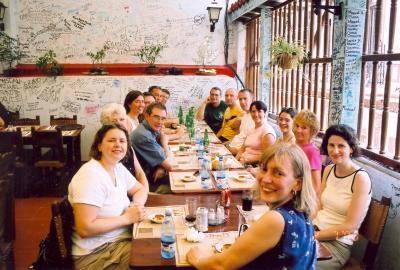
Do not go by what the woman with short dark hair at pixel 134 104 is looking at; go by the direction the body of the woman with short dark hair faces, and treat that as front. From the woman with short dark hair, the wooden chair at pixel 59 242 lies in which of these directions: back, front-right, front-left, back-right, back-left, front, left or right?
front-right

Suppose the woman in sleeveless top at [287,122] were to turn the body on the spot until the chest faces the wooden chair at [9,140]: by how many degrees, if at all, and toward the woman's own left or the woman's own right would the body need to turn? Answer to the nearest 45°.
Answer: approximately 45° to the woman's own right

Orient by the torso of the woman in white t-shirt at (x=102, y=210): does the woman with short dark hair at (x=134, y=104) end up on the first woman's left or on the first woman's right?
on the first woman's left

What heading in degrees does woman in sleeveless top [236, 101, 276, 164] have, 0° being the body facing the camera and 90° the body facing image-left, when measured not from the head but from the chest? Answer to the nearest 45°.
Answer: approximately 45°

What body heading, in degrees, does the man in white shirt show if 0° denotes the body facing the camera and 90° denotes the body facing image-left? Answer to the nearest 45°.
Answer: approximately 45°

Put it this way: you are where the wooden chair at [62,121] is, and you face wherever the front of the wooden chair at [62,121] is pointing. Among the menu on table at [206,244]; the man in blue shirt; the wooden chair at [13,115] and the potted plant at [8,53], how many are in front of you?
2

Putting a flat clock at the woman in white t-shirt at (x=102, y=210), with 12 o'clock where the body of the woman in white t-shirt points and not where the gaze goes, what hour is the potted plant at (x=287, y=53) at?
The potted plant is roughly at 9 o'clock from the woman in white t-shirt.

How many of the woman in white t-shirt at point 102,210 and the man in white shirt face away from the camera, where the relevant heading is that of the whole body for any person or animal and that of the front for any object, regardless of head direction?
0

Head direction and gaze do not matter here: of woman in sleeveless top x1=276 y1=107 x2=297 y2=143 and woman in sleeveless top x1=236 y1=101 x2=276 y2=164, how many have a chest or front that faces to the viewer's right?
0

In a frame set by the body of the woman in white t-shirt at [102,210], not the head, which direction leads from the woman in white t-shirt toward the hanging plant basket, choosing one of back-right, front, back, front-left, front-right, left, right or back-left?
left
